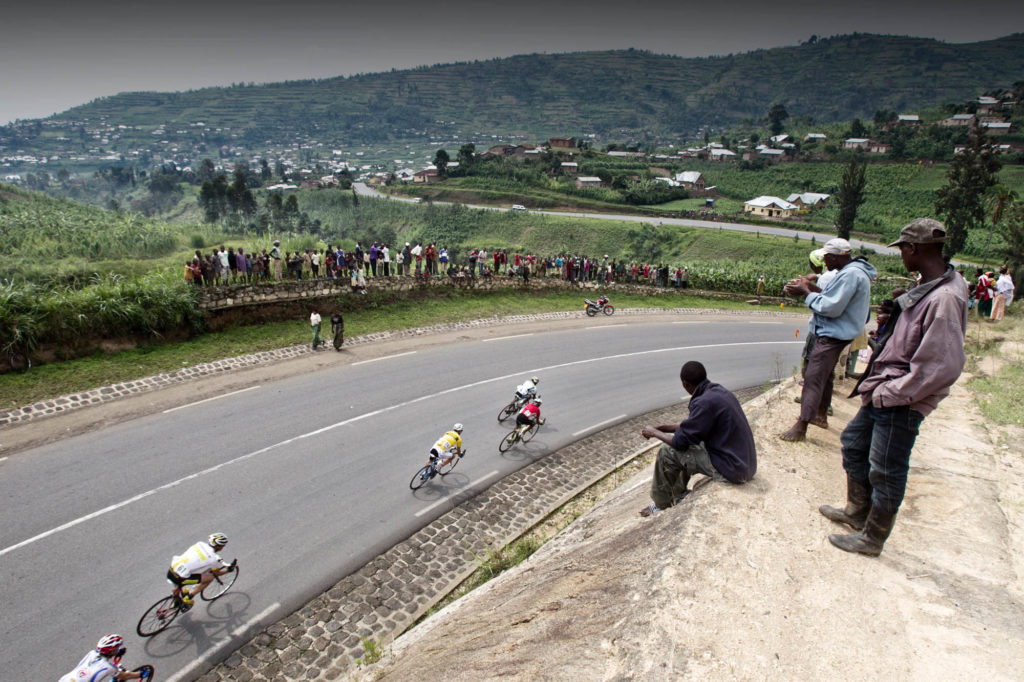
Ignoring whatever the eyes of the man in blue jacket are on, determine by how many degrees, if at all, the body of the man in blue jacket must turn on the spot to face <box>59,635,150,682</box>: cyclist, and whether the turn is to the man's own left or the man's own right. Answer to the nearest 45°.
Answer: approximately 45° to the man's own left

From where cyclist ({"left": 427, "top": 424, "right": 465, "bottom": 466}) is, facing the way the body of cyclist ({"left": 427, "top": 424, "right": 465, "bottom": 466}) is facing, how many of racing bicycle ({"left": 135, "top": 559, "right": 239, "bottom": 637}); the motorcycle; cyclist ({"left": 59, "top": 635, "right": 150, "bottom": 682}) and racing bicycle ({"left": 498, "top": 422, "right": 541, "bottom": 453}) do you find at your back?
2

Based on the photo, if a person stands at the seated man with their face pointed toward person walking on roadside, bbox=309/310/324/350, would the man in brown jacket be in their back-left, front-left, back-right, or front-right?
back-right

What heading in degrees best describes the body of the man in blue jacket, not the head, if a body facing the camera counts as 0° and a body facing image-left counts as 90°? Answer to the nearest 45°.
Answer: approximately 90°
